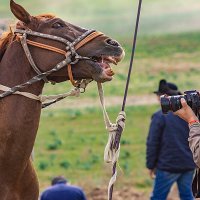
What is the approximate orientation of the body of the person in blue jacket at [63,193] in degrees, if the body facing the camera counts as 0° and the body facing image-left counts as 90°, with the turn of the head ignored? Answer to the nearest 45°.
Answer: approximately 180°

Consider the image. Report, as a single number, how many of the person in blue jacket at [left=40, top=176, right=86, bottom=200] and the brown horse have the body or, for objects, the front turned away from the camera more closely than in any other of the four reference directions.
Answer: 1

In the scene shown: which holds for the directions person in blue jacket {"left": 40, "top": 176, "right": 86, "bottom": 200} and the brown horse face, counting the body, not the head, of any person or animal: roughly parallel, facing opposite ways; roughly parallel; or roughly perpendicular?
roughly perpendicular

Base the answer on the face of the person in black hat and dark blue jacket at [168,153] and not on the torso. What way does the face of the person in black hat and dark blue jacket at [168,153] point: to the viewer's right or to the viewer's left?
to the viewer's left

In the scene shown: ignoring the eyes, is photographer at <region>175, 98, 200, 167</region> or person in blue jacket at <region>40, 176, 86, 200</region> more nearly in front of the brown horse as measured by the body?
the photographer

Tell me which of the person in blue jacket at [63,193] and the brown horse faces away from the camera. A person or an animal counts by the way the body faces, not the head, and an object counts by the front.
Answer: the person in blue jacket

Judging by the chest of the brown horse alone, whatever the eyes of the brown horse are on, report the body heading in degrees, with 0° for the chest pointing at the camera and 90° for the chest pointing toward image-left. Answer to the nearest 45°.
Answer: approximately 270°
